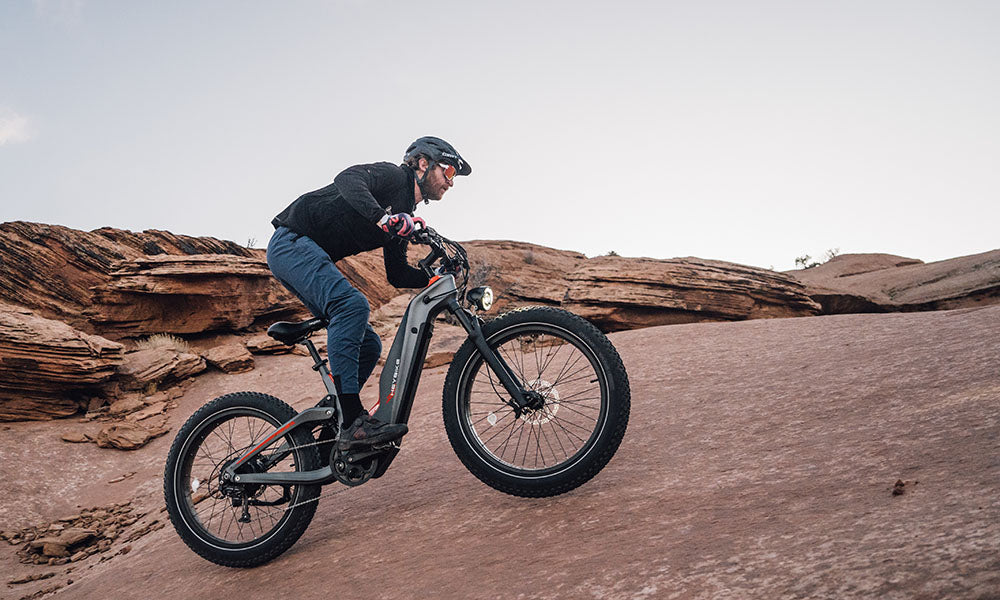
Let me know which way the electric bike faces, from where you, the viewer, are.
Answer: facing to the right of the viewer

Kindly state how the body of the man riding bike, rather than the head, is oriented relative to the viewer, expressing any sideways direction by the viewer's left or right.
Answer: facing to the right of the viewer

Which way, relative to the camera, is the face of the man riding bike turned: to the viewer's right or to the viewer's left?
to the viewer's right

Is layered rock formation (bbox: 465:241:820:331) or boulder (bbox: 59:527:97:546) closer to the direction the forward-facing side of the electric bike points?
the layered rock formation
